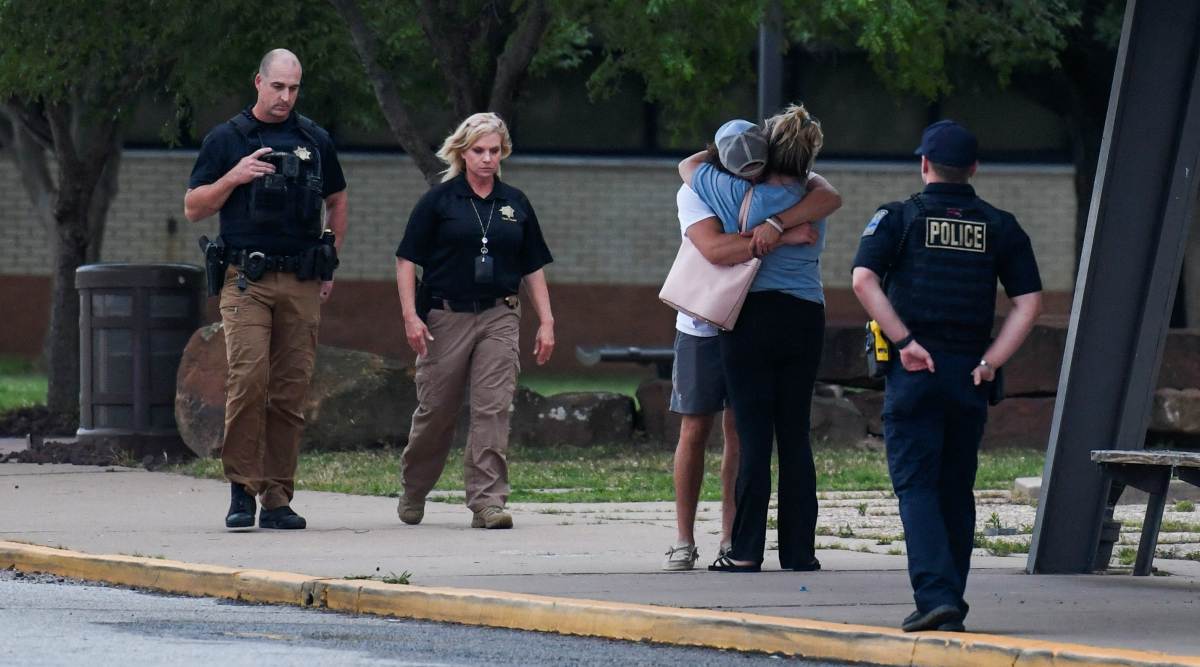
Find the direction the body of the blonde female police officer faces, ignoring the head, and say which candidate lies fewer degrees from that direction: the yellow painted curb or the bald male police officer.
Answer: the yellow painted curb

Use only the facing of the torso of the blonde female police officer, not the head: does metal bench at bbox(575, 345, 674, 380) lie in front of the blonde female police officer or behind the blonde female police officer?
behind

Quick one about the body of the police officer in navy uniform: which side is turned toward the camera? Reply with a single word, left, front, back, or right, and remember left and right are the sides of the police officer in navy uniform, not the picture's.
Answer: back

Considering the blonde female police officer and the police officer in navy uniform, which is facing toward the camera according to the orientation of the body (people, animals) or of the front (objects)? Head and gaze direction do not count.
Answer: the blonde female police officer

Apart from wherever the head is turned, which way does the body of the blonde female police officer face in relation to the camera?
toward the camera

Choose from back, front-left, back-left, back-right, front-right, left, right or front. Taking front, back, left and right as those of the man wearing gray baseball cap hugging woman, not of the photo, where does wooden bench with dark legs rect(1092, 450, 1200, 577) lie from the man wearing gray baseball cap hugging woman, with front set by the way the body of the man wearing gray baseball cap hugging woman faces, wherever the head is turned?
front-left

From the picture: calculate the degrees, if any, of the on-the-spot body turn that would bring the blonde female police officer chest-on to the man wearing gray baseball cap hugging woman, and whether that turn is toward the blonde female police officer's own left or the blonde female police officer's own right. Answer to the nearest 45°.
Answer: approximately 45° to the blonde female police officer's own left

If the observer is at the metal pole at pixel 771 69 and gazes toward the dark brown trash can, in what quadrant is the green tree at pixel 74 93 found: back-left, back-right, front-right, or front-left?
front-right
